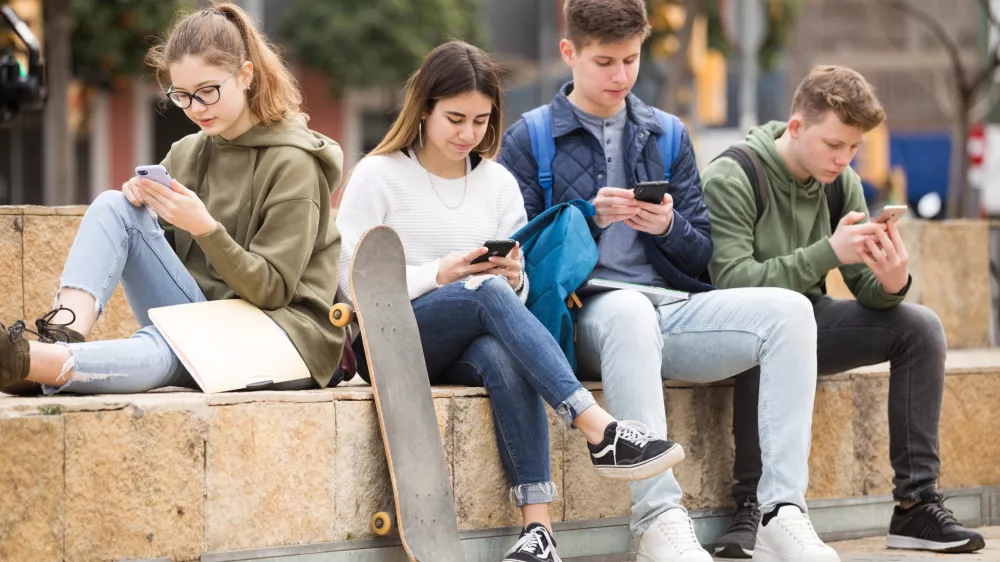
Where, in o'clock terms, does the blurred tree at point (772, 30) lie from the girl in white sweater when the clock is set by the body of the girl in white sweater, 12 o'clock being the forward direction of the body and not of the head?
The blurred tree is roughly at 8 o'clock from the girl in white sweater.

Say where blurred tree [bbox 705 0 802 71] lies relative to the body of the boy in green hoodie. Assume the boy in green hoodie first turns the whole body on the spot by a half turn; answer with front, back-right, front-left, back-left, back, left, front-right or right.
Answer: front-right

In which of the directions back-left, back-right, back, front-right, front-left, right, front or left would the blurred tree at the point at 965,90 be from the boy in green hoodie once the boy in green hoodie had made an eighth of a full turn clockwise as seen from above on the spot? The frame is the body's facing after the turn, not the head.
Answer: back

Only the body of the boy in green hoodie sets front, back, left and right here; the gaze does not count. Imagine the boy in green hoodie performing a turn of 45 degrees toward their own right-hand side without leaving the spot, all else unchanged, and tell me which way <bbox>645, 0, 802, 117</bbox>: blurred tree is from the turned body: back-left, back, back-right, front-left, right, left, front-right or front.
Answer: back

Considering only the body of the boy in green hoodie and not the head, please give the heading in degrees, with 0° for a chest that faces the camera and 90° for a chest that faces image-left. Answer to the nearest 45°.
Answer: approximately 315°

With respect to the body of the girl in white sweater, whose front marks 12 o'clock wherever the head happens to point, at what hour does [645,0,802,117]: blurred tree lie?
The blurred tree is roughly at 8 o'clock from the girl in white sweater.

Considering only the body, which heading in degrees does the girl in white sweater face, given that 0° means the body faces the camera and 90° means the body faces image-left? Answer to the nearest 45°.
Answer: approximately 315°

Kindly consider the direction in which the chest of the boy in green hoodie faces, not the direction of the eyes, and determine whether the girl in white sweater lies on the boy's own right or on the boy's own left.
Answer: on the boy's own right
